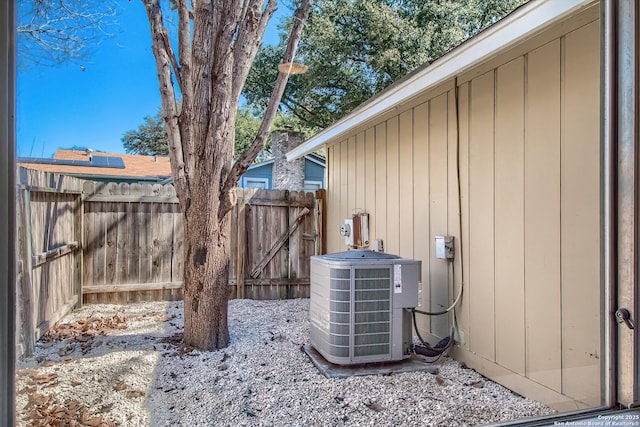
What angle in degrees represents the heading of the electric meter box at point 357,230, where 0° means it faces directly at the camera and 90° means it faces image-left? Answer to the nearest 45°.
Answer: approximately 45°

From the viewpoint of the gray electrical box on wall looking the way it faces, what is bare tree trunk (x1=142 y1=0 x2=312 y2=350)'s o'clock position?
The bare tree trunk is roughly at 1 o'clock from the gray electrical box on wall.

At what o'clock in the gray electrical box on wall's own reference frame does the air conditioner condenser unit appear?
The air conditioner condenser unit is roughly at 12 o'clock from the gray electrical box on wall.

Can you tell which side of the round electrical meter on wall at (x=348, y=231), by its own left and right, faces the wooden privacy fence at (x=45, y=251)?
front

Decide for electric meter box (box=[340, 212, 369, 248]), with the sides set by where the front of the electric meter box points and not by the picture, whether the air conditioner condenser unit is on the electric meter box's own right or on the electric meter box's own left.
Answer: on the electric meter box's own left

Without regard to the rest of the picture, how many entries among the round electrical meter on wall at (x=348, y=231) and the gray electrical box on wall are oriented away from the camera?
0

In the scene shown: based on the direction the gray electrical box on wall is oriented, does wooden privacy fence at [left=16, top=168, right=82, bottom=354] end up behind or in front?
in front

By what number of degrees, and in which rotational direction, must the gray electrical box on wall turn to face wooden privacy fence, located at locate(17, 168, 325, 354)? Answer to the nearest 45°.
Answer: approximately 45° to its right

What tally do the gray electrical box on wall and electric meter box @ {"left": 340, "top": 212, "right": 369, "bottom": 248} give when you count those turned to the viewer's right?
0

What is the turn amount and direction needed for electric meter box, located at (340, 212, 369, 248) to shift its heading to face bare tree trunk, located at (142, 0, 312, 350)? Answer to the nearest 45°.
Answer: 0° — it already faces it

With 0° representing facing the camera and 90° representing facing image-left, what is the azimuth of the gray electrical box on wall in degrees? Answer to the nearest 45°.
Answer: approximately 45°
